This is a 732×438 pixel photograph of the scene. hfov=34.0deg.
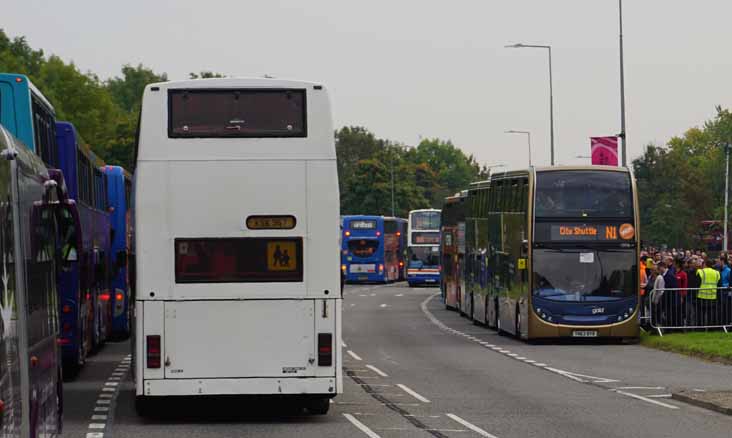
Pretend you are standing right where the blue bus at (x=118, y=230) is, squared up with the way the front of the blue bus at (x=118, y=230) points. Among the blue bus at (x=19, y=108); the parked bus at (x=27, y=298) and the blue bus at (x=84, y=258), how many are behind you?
3

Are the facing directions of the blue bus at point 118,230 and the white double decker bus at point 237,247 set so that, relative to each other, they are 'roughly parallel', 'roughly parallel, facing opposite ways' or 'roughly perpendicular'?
roughly parallel

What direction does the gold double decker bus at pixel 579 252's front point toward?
toward the camera

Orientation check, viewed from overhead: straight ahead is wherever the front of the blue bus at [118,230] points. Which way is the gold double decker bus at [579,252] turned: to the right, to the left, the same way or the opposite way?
the opposite way

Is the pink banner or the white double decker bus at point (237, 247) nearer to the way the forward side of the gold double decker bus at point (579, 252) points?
the white double decker bus

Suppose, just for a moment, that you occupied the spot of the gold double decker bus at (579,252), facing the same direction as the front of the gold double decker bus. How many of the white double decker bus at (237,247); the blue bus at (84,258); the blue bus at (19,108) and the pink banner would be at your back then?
1

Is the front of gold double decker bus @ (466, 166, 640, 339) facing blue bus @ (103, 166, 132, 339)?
no

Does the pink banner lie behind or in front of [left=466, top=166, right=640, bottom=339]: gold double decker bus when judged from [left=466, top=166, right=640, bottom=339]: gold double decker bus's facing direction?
behind

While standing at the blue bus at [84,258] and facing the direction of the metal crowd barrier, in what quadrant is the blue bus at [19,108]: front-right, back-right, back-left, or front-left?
back-right

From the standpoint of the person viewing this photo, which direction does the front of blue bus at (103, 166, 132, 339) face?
facing away from the viewer

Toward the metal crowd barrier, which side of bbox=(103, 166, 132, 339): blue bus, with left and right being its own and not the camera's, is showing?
right

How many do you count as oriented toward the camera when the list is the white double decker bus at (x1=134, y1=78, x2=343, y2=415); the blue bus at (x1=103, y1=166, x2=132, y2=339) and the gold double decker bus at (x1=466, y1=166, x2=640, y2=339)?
1

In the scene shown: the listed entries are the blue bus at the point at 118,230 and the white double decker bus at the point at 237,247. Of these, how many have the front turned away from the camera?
2

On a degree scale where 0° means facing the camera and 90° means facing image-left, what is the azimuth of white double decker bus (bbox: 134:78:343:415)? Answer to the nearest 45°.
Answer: approximately 180°

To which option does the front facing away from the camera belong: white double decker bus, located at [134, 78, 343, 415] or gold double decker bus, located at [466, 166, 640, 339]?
the white double decker bus

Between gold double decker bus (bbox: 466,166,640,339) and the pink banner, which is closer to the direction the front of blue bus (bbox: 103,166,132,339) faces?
the pink banner

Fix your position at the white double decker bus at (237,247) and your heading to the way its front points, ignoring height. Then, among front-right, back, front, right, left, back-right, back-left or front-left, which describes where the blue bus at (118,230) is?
front

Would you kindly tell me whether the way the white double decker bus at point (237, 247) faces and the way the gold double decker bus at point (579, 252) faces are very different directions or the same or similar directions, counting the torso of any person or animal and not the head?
very different directions

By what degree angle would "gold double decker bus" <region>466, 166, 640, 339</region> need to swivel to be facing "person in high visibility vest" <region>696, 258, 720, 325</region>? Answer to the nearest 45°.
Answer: approximately 90° to its left

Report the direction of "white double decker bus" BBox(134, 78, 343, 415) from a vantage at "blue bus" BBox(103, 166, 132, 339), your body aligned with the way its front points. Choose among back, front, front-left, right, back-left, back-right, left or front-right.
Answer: back
